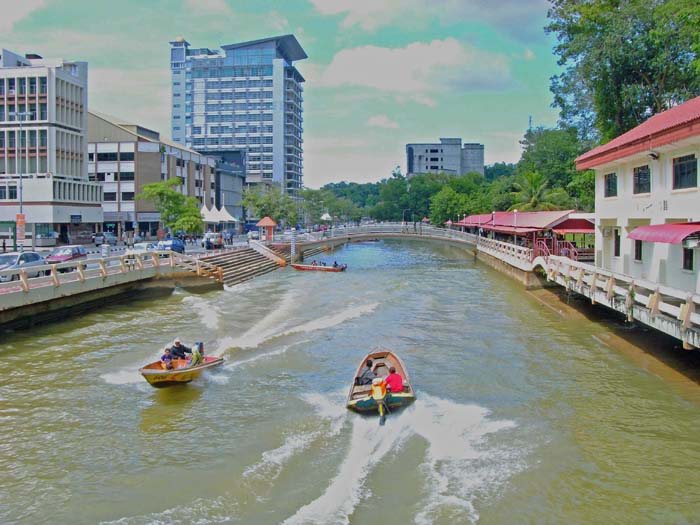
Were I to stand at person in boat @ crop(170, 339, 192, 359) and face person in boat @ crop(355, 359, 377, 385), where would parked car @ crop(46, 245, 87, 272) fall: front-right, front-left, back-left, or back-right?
back-left

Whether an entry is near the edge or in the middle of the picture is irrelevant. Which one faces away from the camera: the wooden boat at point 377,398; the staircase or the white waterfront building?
the wooden boat

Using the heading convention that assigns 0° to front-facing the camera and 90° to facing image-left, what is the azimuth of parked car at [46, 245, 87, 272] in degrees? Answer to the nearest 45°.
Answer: approximately 45°

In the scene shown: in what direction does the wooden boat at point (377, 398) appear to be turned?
away from the camera

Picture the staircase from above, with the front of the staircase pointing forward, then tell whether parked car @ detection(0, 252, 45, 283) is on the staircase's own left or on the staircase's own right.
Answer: on the staircase's own right

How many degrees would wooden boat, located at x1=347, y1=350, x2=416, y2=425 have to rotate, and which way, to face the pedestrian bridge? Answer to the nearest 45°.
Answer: approximately 45° to its right

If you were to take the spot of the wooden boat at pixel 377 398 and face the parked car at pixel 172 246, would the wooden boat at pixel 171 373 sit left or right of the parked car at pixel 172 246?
left

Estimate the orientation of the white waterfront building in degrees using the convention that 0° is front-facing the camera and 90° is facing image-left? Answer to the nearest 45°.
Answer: approximately 45°
